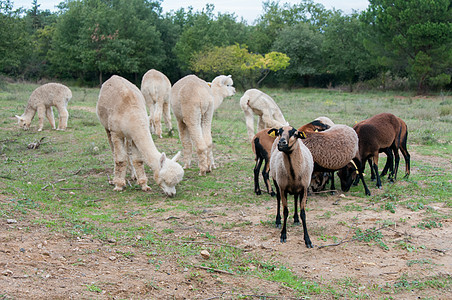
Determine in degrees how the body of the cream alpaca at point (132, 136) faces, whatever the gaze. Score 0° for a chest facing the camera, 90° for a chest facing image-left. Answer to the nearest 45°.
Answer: approximately 315°

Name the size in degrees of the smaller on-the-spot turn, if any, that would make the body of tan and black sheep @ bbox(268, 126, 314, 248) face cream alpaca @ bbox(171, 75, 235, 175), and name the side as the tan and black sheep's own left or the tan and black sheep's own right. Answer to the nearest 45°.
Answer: approximately 135° to the tan and black sheep's own right

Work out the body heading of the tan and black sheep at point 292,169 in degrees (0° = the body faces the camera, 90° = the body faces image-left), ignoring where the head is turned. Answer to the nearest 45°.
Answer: approximately 0°

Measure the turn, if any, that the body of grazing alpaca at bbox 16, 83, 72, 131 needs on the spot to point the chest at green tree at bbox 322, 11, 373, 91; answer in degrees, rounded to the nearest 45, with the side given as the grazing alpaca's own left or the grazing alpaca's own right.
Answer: approximately 135° to the grazing alpaca's own right

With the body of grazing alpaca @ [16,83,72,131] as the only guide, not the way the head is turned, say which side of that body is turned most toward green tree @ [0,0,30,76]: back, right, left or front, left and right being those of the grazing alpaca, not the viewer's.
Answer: right

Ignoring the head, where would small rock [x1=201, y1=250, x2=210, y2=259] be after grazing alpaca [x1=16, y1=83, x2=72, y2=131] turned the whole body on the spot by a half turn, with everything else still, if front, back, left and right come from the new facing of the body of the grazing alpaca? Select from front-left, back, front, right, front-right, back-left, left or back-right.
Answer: right

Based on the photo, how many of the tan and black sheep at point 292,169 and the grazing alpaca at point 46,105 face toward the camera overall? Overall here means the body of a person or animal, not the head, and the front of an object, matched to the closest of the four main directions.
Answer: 1

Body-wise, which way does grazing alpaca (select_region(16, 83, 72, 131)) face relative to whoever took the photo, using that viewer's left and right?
facing to the left of the viewer

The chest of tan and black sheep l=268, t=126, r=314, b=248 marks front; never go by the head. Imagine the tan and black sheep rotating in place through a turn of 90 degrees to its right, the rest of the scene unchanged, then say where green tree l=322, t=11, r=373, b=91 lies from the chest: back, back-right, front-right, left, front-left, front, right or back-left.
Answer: right

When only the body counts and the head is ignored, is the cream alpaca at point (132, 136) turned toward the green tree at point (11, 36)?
no

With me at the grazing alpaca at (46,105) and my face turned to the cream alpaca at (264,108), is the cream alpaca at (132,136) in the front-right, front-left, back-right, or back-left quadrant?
front-right

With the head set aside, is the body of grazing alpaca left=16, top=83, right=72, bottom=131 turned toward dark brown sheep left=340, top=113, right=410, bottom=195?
no

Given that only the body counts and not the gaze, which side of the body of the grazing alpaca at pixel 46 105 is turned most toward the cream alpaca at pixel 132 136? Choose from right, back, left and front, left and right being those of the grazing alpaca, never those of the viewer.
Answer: left

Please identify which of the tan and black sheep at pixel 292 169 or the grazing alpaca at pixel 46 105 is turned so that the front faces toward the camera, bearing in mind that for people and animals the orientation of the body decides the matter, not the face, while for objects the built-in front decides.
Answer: the tan and black sheep

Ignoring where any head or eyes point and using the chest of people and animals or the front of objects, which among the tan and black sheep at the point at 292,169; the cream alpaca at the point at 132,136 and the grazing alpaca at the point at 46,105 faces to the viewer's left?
the grazing alpaca

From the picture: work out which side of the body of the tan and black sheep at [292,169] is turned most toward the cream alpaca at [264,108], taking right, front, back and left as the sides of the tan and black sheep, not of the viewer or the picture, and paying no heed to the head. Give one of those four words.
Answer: back

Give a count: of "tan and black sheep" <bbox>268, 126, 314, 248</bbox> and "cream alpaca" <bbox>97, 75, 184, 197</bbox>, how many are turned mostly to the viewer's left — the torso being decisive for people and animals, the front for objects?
0

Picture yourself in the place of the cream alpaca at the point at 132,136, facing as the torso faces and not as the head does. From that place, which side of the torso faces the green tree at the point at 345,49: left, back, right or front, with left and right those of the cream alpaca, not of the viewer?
left
